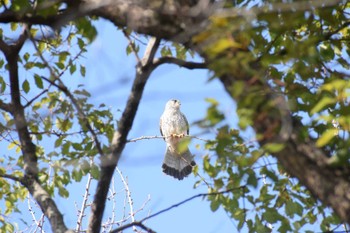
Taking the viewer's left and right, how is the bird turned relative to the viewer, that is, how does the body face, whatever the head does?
facing the viewer
